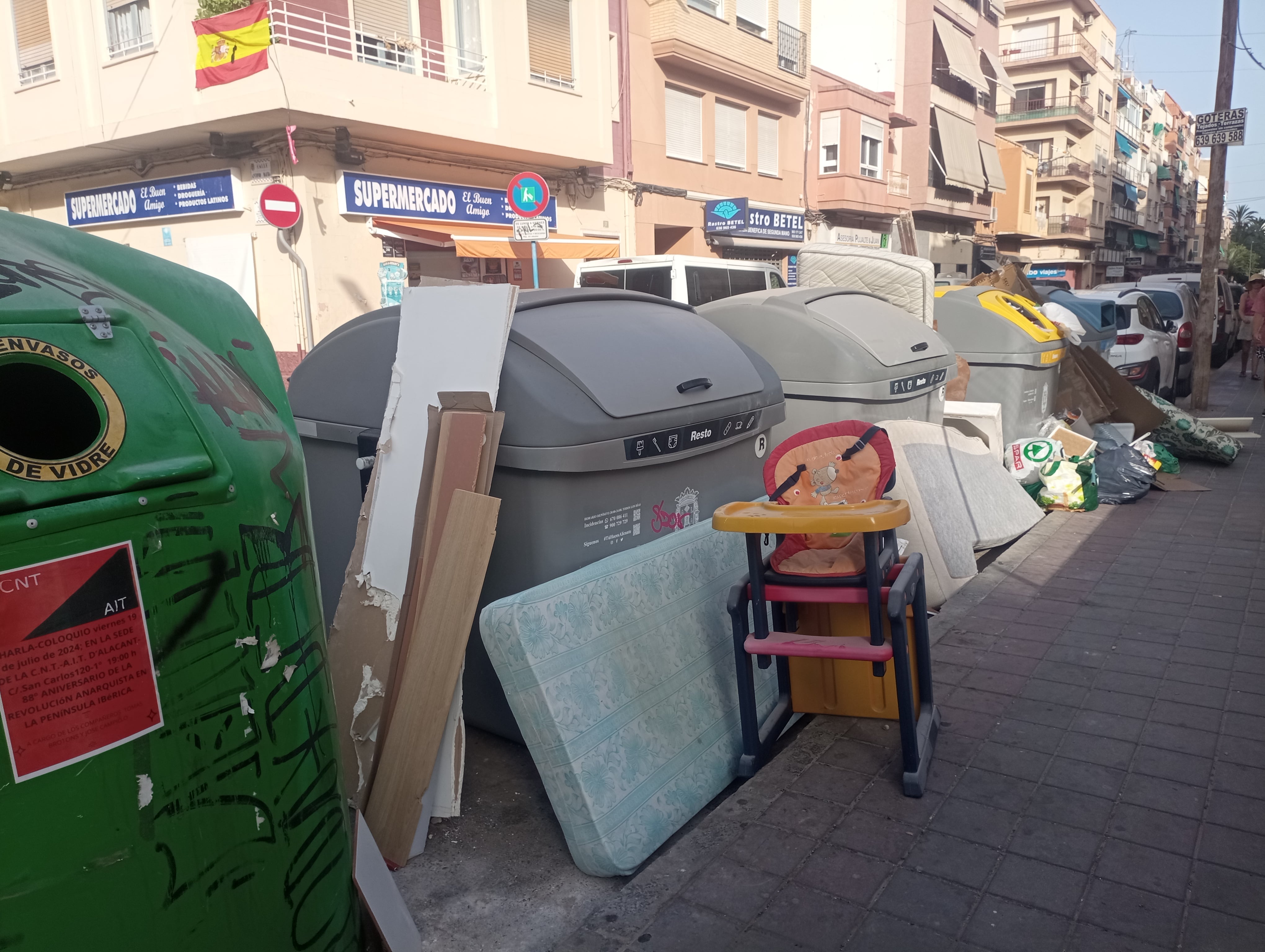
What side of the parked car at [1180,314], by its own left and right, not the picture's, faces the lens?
back

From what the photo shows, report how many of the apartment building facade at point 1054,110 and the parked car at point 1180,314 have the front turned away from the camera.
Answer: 1

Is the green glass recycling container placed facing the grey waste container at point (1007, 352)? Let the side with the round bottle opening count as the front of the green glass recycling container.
no

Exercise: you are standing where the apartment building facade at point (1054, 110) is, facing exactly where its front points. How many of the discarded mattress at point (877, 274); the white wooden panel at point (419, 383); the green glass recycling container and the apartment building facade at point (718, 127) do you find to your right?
0

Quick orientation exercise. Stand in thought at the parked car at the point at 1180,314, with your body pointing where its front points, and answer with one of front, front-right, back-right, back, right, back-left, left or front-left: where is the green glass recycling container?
back

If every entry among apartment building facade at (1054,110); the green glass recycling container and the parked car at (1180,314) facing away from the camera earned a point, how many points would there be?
1

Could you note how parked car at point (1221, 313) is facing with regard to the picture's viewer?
facing away from the viewer

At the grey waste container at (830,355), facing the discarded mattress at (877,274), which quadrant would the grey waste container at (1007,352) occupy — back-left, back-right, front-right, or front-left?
front-right

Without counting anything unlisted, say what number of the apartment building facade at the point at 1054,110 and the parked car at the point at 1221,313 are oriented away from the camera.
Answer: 1

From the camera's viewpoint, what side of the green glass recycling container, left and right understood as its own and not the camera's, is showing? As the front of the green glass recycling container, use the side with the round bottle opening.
front

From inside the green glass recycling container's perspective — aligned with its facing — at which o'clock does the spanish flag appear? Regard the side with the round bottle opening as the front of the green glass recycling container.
The spanish flag is roughly at 6 o'clock from the green glass recycling container.

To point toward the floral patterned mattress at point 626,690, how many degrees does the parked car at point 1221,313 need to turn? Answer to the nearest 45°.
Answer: approximately 180°

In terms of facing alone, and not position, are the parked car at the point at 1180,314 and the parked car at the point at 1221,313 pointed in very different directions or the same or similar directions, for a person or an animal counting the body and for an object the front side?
same or similar directions

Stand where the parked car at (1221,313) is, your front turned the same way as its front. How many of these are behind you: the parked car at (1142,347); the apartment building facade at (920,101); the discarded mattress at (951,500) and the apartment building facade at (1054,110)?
2

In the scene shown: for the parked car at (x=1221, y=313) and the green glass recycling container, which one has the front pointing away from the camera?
the parked car

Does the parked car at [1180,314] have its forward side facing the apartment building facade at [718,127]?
no

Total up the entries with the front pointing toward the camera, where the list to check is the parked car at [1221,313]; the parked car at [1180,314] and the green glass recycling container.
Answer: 1

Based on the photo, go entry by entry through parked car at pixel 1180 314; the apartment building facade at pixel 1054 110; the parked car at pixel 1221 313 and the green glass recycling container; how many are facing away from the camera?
2

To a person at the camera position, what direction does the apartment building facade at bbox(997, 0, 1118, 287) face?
facing the viewer and to the left of the viewer

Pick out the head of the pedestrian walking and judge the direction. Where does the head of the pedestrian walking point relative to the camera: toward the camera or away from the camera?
toward the camera
